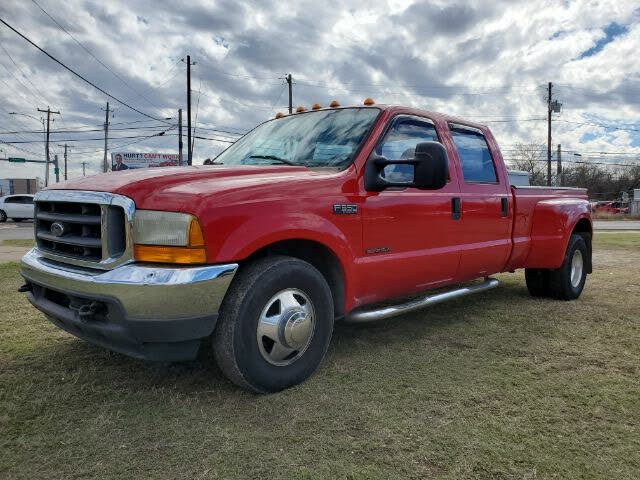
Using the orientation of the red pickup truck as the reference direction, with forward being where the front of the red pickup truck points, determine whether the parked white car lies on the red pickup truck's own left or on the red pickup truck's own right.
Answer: on the red pickup truck's own right

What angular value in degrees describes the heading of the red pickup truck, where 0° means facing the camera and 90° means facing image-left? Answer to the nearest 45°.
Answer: approximately 45°
